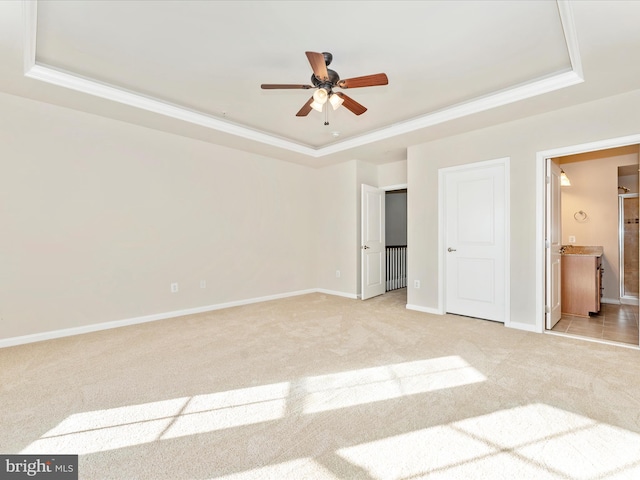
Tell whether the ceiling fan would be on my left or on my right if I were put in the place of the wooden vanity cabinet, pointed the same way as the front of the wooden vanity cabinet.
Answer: on my right

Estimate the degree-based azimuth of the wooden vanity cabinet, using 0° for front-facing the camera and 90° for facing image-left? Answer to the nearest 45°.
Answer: approximately 270°

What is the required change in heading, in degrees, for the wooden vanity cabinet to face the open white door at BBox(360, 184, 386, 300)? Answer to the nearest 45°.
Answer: approximately 180°

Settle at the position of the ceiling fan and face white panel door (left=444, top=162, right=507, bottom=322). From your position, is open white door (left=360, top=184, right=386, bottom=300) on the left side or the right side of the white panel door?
left

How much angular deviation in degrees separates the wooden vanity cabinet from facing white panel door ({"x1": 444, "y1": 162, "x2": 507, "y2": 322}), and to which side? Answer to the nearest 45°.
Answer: approximately 135° to its right

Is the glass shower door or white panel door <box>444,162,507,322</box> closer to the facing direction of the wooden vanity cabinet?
the glass shower door

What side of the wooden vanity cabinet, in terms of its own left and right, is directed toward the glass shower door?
left

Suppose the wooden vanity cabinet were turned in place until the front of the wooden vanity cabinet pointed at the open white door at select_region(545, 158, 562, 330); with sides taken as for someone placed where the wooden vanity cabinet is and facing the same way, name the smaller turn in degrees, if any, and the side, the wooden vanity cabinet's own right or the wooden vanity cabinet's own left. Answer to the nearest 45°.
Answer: approximately 90° to the wooden vanity cabinet's own right
